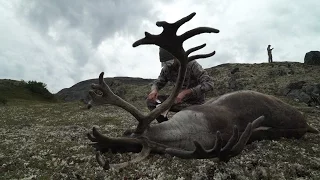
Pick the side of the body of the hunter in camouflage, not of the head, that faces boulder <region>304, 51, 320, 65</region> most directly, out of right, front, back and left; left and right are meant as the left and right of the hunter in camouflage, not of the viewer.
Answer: back

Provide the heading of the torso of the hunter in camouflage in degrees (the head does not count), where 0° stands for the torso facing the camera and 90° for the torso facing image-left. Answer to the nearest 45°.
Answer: approximately 45°

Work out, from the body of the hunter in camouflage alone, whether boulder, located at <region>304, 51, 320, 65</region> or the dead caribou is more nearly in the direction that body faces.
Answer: the dead caribou
